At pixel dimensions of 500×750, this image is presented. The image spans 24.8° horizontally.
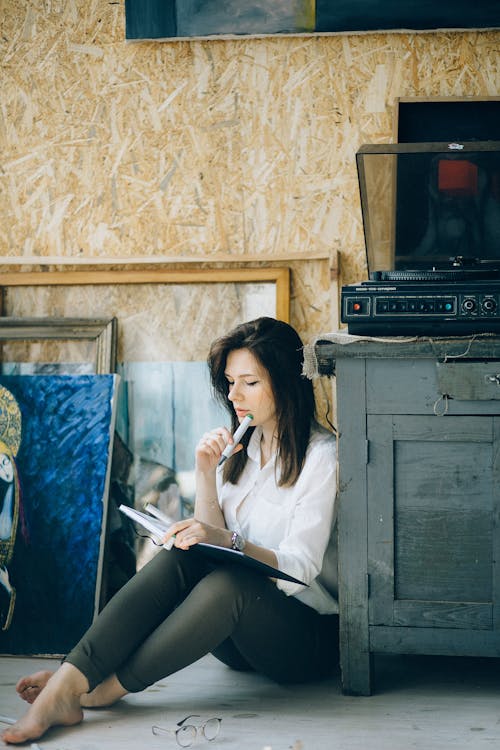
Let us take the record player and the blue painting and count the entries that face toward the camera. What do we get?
2

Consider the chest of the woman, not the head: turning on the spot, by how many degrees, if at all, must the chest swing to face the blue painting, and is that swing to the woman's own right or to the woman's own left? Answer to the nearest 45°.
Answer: approximately 90° to the woman's own right

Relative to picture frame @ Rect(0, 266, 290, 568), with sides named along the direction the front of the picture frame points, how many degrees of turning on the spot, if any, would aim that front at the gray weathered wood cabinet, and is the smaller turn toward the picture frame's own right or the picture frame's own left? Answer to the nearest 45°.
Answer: approximately 45° to the picture frame's own left
